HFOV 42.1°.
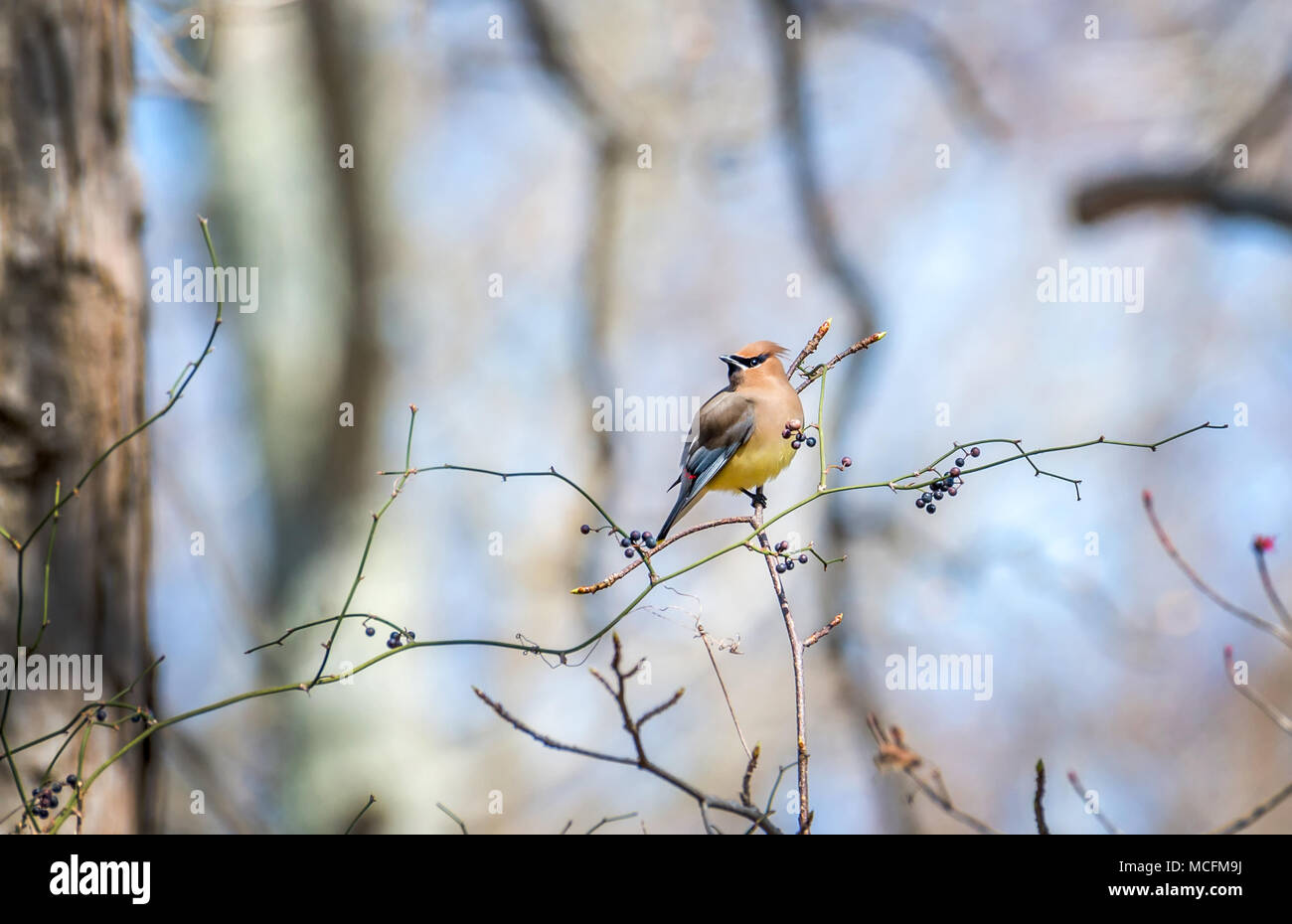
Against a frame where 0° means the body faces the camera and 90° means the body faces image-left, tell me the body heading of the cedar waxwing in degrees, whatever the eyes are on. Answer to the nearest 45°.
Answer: approximately 315°

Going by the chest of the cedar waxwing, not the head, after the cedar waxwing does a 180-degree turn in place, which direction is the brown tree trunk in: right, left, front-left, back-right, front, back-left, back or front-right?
front-left
